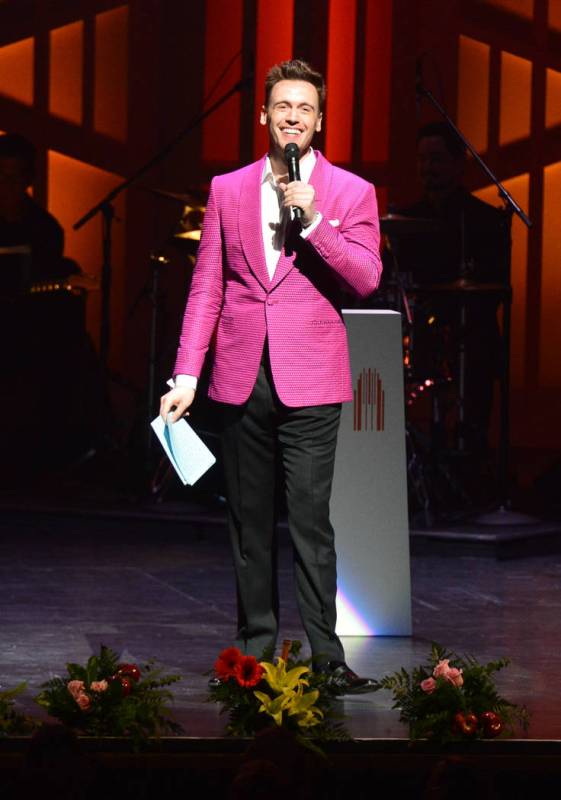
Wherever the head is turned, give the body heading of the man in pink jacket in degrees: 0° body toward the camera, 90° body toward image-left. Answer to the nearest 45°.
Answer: approximately 0°

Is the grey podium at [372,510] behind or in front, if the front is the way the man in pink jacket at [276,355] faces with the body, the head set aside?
behind

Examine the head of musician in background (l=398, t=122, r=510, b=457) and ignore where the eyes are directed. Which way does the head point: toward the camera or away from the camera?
toward the camera
